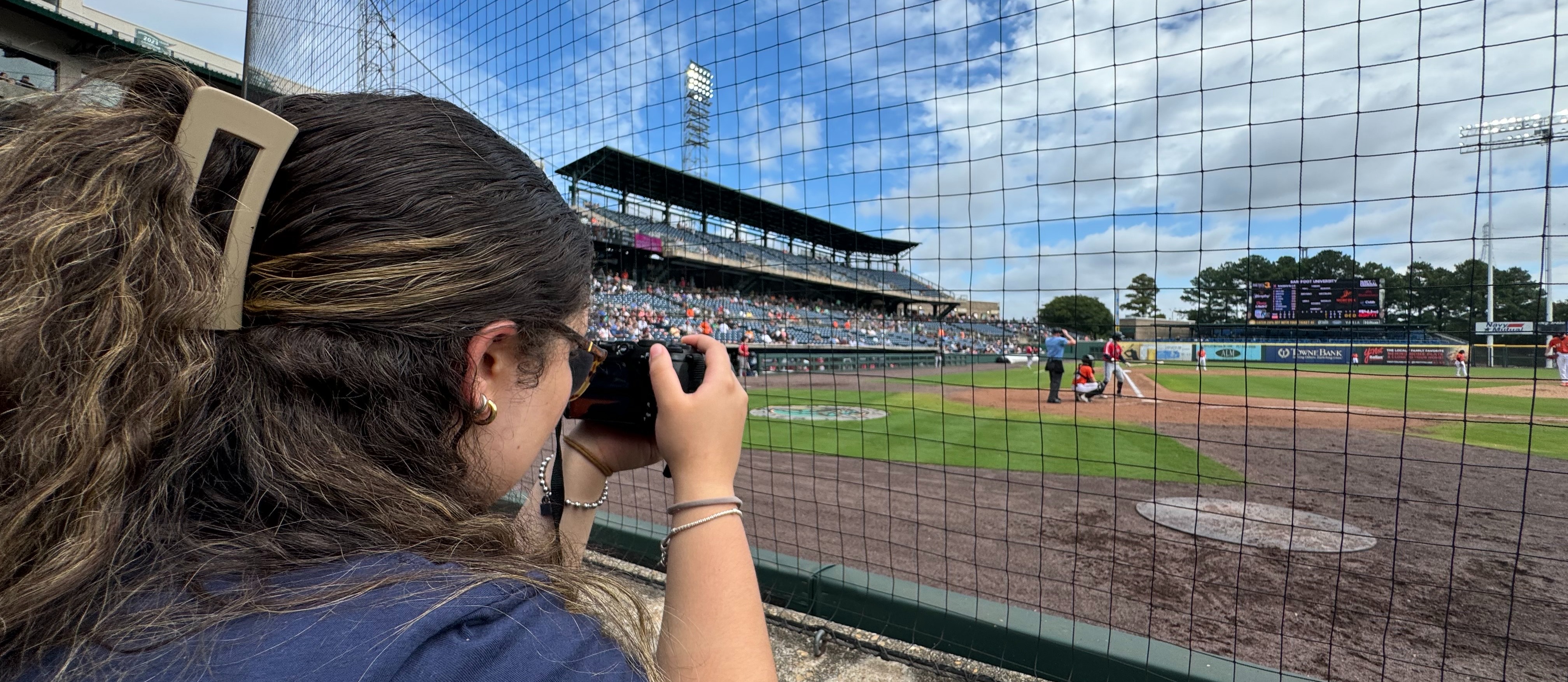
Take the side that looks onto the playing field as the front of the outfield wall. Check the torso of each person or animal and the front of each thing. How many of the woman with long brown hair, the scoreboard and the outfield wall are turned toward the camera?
2

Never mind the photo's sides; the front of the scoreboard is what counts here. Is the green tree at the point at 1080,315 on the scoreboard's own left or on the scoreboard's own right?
on the scoreboard's own right

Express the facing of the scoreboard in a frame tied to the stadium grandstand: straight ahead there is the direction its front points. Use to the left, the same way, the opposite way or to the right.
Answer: to the right

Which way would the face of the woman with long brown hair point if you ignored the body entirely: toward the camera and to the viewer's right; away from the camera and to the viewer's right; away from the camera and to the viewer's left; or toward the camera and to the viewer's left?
away from the camera and to the viewer's right
